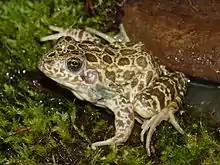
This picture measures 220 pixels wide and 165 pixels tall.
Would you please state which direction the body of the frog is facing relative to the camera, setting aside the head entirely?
to the viewer's left

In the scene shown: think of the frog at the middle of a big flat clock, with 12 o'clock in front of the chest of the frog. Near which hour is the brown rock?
The brown rock is roughly at 5 o'clock from the frog.
